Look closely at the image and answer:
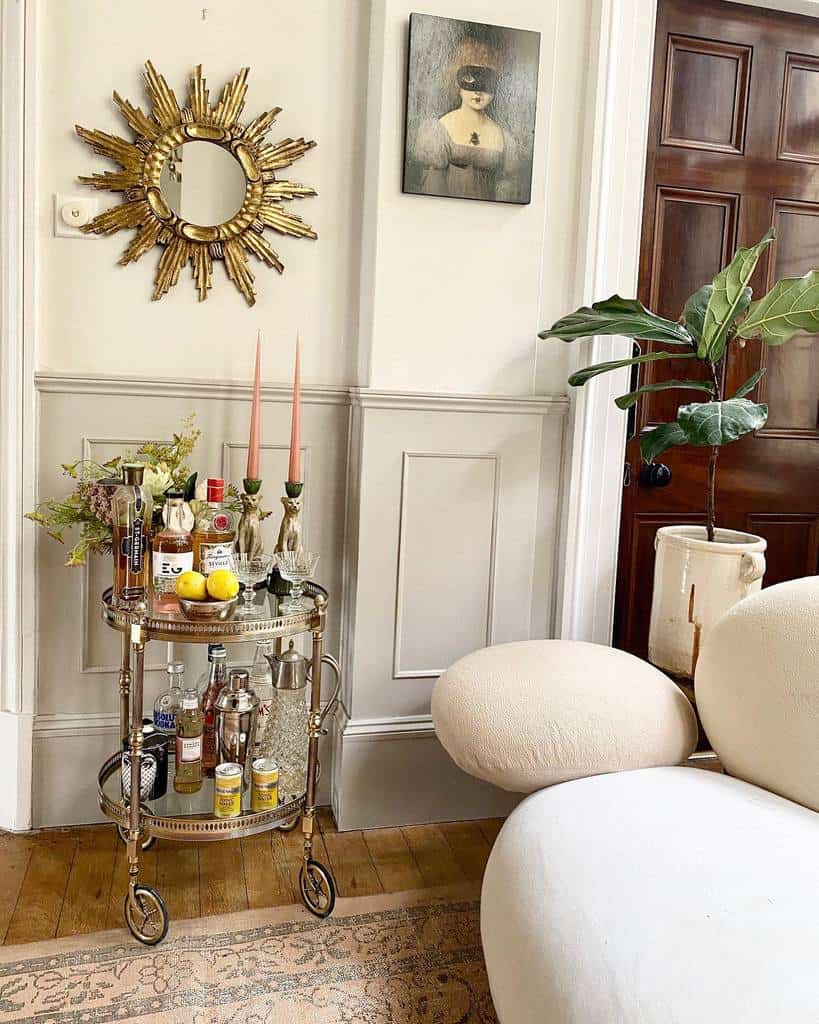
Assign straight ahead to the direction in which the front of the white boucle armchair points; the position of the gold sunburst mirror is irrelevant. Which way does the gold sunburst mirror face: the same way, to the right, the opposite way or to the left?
to the left

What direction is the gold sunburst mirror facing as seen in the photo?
toward the camera

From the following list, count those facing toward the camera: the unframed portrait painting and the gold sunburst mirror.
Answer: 2

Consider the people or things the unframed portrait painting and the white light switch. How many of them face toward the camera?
2

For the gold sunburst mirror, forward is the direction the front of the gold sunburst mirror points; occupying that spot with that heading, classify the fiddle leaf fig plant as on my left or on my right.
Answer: on my left

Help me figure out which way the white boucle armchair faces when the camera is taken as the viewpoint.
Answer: facing the viewer and to the left of the viewer

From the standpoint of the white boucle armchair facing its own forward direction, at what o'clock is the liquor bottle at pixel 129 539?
The liquor bottle is roughly at 2 o'clock from the white boucle armchair.
